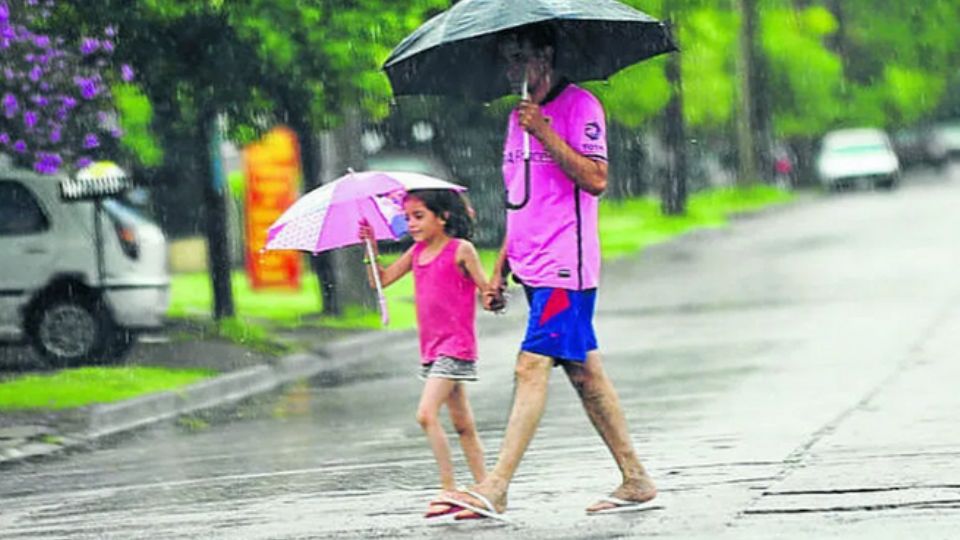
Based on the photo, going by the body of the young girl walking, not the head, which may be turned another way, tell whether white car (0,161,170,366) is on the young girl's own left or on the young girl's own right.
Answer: on the young girl's own right

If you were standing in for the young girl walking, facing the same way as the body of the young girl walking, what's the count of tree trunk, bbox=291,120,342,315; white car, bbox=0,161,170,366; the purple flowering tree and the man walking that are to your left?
1
